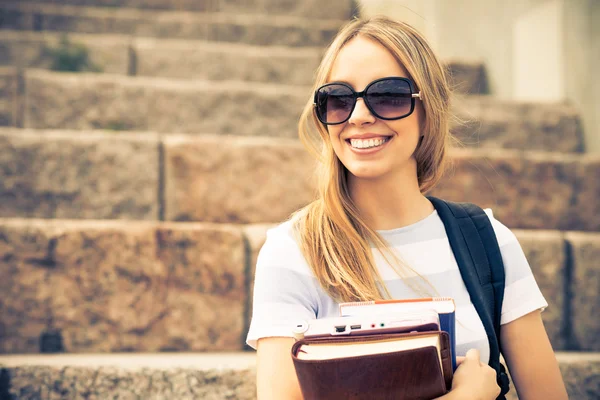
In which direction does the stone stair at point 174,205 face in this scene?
toward the camera

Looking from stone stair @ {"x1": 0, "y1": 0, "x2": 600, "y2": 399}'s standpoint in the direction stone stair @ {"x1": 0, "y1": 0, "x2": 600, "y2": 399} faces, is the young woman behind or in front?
in front

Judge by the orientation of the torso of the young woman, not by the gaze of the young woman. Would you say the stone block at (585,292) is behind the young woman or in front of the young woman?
behind

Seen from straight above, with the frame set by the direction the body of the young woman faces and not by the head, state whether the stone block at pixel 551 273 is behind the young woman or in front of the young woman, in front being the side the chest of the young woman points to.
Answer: behind

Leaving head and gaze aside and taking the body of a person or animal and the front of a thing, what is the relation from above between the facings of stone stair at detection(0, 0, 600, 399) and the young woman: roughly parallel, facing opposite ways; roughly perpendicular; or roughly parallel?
roughly parallel

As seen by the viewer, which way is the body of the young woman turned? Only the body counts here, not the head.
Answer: toward the camera

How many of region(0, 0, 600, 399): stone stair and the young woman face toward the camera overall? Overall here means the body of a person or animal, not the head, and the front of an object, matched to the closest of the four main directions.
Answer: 2
